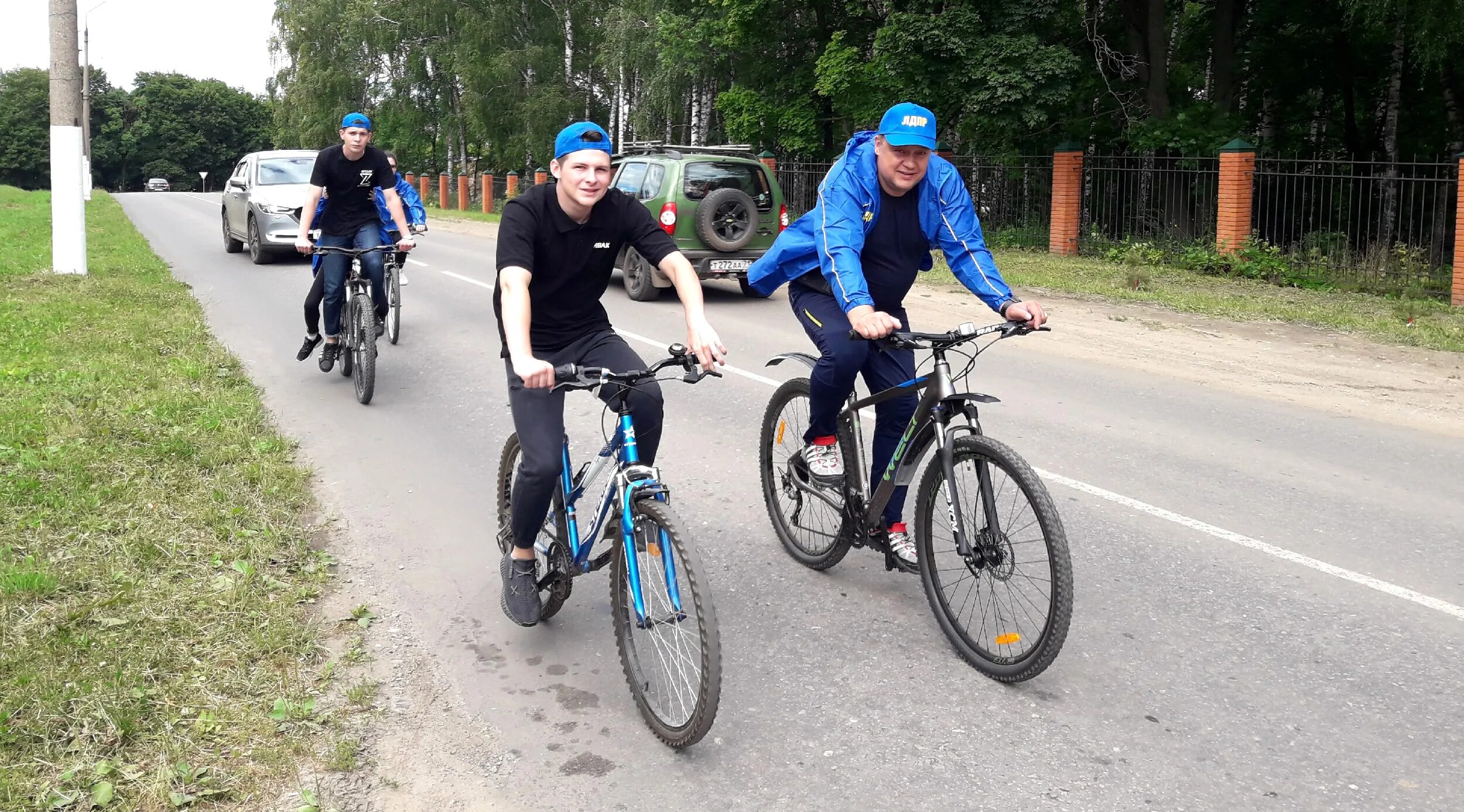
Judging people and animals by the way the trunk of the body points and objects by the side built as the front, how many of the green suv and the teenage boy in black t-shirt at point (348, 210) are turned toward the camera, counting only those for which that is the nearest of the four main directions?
1

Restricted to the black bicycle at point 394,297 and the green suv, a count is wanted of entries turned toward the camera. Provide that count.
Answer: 1

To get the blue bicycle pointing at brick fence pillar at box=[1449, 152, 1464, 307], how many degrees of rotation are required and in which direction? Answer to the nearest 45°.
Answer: approximately 90° to its left

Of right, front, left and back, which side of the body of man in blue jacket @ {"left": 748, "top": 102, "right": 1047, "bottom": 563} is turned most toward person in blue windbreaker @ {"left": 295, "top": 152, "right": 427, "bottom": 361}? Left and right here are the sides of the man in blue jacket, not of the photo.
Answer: back

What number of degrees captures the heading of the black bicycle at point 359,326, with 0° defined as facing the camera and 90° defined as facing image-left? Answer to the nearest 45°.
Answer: approximately 0°

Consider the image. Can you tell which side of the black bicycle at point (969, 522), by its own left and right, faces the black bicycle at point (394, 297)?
back

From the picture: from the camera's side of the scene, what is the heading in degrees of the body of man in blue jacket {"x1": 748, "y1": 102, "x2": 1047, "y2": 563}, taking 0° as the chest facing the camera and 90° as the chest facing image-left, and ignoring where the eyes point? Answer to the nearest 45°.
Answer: approximately 315°

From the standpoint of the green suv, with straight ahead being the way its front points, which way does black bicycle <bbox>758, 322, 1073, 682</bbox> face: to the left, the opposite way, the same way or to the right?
the opposite way

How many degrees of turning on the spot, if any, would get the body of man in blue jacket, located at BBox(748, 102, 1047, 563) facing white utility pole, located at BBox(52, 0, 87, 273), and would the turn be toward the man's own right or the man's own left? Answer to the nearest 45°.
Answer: approximately 180°

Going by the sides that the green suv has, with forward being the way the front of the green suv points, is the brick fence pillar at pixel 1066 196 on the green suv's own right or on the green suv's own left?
on the green suv's own right

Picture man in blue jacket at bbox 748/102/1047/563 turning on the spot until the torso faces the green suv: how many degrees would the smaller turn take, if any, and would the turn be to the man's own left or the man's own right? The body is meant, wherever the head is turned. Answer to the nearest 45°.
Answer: approximately 135° to the man's own left
